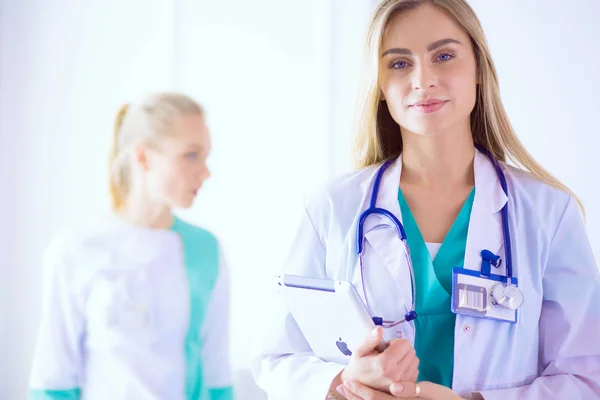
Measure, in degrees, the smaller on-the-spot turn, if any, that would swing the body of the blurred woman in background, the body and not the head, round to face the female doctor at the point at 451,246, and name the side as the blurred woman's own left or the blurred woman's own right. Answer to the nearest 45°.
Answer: approximately 45° to the blurred woman's own left

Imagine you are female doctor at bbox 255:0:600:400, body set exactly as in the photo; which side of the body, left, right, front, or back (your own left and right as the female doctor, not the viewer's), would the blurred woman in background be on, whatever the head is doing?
right

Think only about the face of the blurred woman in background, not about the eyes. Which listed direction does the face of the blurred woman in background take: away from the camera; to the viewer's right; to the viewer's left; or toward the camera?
to the viewer's right

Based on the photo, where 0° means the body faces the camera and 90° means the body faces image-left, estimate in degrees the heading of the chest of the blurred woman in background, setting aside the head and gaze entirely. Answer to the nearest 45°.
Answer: approximately 315°

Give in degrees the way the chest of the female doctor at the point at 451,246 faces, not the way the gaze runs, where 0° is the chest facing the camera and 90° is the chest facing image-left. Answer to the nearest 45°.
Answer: approximately 0°
